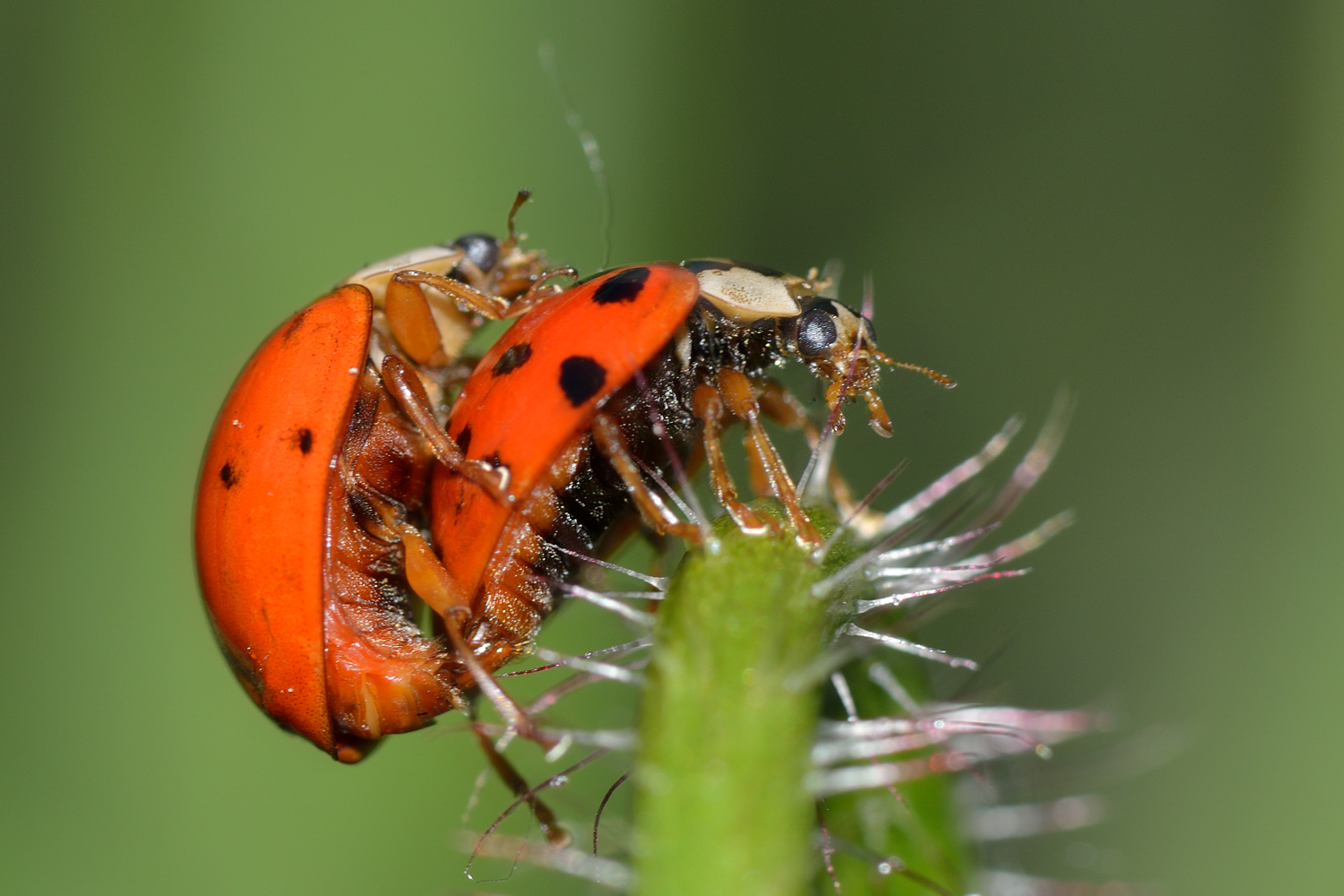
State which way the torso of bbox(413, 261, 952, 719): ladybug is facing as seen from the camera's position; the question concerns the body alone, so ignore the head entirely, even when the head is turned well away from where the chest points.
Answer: to the viewer's right
